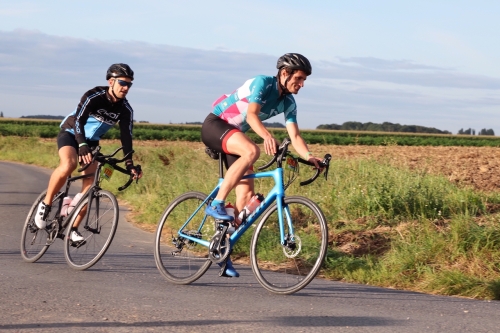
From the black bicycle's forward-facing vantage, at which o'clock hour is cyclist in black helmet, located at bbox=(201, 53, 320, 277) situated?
The cyclist in black helmet is roughly at 12 o'clock from the black bicycle.

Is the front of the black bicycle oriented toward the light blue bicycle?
yes

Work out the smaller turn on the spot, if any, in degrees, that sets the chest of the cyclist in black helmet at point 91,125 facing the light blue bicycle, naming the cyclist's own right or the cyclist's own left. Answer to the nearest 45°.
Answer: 0° — they already face it

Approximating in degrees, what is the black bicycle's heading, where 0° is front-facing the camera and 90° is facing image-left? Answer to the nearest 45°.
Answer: approximately 315°

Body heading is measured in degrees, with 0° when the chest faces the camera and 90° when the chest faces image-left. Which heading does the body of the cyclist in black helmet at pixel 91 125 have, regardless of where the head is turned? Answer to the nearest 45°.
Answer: approximately 315°

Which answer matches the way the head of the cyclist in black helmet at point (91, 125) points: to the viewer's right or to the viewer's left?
to the viewer's right
